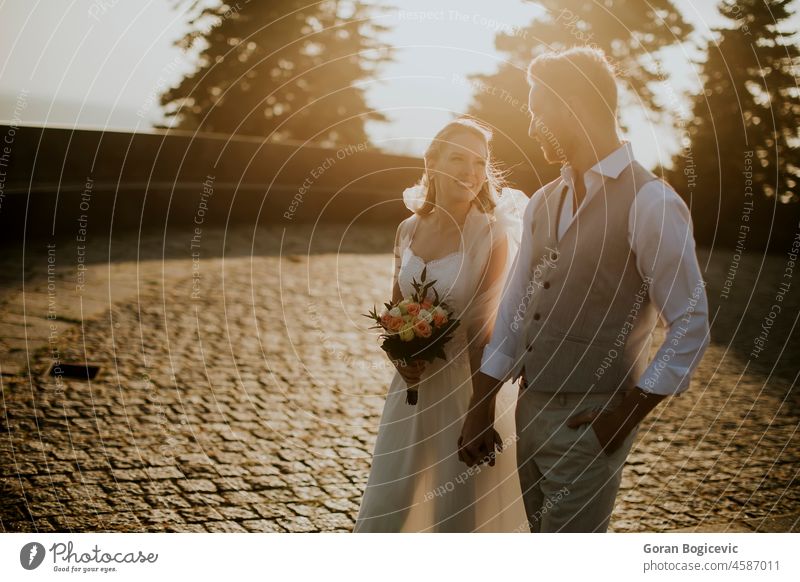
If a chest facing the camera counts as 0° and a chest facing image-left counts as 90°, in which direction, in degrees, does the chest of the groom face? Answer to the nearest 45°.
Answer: approximately 45°

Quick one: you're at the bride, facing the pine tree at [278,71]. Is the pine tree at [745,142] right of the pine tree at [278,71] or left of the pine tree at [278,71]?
right

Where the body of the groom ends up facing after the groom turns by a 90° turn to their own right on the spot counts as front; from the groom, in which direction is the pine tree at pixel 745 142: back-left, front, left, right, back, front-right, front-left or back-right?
front-right

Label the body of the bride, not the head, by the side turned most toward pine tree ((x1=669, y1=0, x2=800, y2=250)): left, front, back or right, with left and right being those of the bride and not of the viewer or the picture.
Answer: back

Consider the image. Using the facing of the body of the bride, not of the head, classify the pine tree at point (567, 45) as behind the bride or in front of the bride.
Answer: behind

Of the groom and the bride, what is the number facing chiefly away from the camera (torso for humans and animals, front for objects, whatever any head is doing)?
0

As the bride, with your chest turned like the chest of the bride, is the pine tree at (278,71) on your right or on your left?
on your right

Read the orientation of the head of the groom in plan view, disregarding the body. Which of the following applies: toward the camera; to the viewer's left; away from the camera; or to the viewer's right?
to the viewer's left

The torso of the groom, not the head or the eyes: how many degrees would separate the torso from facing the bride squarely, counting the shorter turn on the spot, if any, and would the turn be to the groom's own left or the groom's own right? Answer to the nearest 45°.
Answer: approximately 90° to the groom's own right

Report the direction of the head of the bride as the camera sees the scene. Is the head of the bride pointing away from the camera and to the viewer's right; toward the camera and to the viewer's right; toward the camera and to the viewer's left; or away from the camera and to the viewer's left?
toward the camera and to the viewer's right

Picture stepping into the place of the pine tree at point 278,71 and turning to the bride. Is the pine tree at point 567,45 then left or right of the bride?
left

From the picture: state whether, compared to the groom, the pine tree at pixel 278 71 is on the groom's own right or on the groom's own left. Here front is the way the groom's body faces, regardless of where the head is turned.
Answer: on the groom's own right

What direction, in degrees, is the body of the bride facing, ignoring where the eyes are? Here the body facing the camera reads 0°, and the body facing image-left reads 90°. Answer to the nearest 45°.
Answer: approximately 45°
